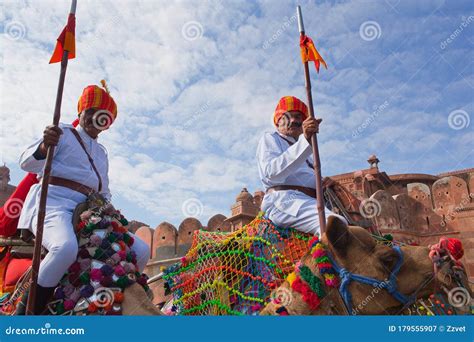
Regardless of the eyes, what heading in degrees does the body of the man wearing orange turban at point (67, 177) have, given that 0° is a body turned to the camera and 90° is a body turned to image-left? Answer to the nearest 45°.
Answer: approximately 315°

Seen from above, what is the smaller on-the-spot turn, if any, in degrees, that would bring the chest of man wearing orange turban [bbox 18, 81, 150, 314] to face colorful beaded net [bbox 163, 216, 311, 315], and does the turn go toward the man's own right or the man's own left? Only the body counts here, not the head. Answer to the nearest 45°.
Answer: approximately 45° to the man's own left

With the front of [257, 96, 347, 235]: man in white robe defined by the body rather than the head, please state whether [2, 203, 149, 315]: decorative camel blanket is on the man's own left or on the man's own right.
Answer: on the man's own right

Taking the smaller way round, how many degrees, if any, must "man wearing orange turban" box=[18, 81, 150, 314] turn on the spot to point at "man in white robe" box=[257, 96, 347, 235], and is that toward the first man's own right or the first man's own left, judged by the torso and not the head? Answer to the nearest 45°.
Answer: approximately 45° to the first man's own left

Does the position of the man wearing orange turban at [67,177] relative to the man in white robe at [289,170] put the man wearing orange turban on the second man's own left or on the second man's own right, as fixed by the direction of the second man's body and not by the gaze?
on the second man's own right

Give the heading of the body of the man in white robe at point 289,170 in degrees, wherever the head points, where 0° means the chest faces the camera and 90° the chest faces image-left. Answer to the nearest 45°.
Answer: approximately 315°
